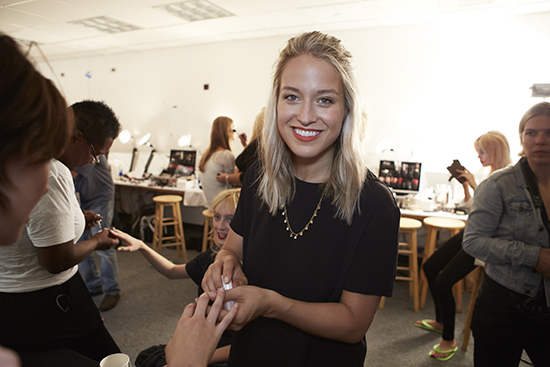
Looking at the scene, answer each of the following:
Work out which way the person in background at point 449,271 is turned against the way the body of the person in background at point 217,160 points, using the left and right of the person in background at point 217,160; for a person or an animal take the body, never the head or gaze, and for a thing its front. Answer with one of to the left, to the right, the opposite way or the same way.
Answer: to the left

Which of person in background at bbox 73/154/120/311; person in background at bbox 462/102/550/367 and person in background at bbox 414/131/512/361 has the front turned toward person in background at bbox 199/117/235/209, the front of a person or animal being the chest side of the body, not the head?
person in background at bbox 414/131/512/361

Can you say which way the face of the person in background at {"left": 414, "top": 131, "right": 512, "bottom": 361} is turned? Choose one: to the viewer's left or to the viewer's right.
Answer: to the viewer's left

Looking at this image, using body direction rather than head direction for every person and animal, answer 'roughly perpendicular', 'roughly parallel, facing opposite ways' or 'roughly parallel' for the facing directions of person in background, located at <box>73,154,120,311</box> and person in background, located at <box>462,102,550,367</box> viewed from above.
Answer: roughly perpendicular

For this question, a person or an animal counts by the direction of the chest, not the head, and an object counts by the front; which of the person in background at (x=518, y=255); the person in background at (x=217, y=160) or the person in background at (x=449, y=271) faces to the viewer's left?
the person in background at (x=449, y=271)

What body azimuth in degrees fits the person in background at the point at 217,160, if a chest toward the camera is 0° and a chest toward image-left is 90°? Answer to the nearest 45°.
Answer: approximately 225°

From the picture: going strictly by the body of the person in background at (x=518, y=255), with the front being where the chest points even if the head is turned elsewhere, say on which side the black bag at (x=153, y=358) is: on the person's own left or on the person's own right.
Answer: on the person's own right

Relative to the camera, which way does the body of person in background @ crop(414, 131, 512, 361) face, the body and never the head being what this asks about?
to the viewer's left
